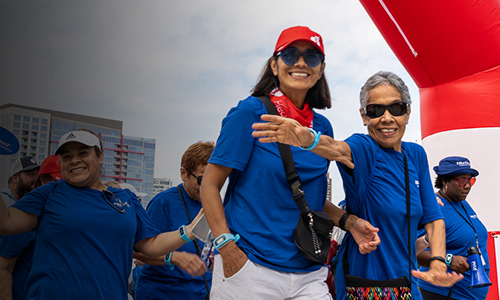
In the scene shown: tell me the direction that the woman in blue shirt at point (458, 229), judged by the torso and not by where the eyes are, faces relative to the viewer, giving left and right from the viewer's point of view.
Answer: facing the viewer and to the right of the viewer

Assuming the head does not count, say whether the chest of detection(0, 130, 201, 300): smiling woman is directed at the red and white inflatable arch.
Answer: no

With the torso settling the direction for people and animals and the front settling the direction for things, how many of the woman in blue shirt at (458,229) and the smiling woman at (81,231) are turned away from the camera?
0

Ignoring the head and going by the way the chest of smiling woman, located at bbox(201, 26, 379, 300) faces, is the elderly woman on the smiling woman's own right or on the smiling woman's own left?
on the smiling woman's own left

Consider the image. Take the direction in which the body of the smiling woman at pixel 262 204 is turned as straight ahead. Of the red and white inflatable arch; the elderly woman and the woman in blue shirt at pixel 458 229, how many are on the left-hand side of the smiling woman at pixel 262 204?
3

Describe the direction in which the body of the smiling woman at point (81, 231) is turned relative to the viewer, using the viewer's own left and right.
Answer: facing the viewer

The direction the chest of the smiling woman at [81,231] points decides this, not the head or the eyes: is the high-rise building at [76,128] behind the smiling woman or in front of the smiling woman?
behind

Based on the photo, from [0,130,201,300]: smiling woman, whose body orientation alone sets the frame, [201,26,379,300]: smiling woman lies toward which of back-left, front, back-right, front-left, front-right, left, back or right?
front-left

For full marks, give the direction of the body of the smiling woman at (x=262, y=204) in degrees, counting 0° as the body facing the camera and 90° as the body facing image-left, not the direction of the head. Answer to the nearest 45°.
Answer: approximately 315°

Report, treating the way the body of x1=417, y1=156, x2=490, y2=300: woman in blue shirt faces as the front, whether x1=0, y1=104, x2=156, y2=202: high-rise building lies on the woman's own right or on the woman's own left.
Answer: on the woman's own right

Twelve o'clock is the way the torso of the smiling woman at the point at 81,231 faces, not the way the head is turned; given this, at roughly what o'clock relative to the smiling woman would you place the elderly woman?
The elderly woman is roughly at 10 o'clock from the smiling woman.

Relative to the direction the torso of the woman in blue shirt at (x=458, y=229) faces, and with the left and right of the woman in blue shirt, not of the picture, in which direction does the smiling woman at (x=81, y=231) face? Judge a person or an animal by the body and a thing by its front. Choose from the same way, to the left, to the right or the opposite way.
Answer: the same way

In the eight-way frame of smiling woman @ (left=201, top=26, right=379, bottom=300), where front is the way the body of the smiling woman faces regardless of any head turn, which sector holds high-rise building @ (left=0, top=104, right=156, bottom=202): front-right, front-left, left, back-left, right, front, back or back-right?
back

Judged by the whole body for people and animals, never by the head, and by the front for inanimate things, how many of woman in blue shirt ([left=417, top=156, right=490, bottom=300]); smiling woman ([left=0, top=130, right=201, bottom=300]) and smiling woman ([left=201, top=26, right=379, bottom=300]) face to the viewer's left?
0

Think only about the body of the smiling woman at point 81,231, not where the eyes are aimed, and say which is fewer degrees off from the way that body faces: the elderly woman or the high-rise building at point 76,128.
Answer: the elderly woman

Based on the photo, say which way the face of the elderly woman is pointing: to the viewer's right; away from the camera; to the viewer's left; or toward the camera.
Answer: toward the camera

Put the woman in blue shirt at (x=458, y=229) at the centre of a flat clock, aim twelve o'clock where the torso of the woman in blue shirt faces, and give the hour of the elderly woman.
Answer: The elderly woman is roughly at 2 o'clock from the woman in blue shirt.

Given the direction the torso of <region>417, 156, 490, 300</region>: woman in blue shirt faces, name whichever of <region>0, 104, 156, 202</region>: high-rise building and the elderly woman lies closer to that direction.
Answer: the elderly woman

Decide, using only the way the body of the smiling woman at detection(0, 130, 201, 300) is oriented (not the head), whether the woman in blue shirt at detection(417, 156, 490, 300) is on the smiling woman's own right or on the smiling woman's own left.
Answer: on the smiling woman's own left
